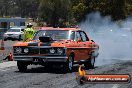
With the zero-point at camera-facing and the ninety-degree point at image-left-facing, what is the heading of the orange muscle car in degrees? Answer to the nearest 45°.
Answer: approximately 45°
